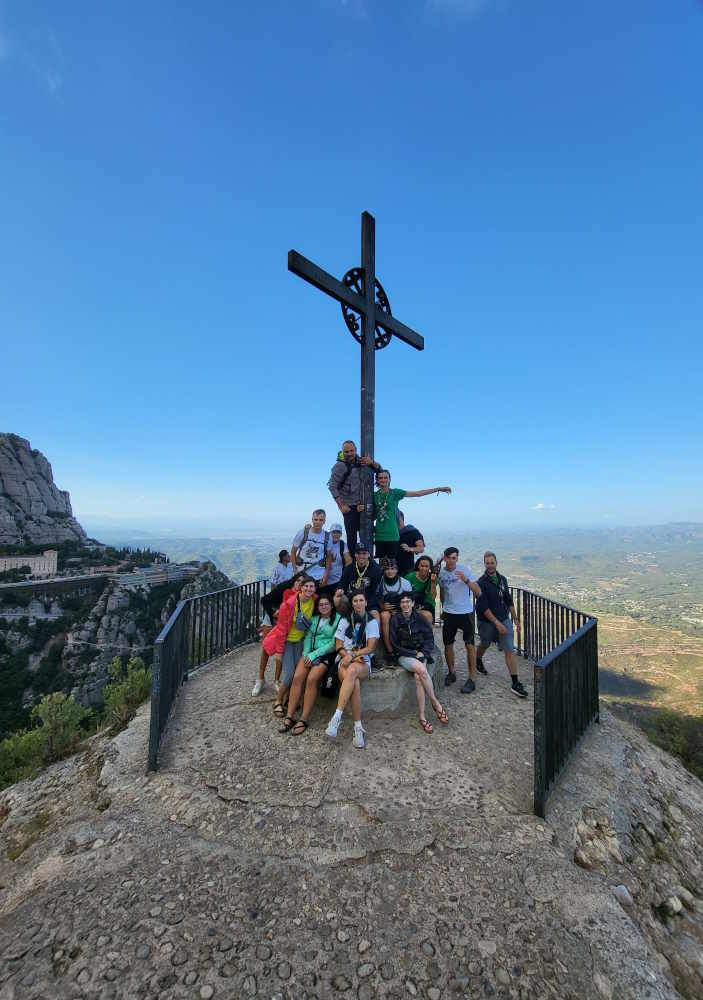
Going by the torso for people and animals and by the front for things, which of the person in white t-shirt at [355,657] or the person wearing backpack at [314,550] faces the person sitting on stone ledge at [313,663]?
the person wearing backpack

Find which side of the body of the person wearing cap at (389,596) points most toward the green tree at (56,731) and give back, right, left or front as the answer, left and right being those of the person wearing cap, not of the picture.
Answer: right

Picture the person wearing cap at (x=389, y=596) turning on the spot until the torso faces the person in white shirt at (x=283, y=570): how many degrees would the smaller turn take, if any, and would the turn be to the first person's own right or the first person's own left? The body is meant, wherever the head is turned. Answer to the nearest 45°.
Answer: approximately 135° to the first person's own right

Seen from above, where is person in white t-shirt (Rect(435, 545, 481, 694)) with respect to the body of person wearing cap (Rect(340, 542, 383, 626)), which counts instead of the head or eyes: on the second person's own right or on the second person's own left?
on the second person's own left

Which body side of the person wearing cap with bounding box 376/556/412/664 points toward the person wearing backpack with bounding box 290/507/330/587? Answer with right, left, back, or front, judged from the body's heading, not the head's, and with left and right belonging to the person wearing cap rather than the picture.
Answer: right

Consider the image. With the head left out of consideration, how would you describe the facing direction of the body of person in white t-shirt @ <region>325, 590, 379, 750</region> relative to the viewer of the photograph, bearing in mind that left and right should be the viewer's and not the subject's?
facing the viewer

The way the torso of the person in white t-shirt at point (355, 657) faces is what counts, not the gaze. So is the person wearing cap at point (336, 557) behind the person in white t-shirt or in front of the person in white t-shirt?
behind

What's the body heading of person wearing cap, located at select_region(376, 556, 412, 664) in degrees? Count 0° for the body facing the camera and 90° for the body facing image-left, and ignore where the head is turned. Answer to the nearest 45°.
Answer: approximately 0°
